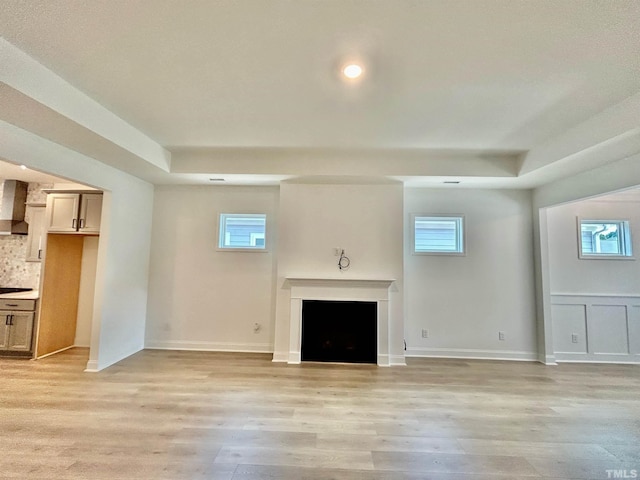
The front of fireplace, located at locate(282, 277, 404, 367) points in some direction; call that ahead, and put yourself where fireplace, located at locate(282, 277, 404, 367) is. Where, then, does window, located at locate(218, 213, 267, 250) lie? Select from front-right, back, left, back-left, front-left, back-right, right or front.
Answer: right

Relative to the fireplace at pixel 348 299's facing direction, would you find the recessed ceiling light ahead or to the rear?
ahead

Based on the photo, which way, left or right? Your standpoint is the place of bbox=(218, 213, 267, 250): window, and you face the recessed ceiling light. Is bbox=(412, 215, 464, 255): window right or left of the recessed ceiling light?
left

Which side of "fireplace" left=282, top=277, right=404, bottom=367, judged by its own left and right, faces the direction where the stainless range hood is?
right

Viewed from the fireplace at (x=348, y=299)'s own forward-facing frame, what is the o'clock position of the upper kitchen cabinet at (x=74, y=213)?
The upper kitchen cabinet is roughly at 3 o'clock from the fireplace.

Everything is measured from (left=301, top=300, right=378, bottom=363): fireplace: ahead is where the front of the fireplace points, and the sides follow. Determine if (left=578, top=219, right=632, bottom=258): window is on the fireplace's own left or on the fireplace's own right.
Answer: on the fireplace's own left

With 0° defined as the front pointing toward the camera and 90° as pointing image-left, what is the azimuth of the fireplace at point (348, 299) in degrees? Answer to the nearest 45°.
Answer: approximately 0°

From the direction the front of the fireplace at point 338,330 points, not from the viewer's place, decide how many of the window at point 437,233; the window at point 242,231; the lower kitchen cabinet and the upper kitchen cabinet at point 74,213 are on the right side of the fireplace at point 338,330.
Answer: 3

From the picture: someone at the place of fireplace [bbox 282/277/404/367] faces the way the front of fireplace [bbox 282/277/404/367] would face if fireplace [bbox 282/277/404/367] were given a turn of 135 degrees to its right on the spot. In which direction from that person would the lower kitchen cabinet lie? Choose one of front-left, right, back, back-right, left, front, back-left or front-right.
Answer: front-left

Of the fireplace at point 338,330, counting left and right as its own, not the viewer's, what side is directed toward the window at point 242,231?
right
